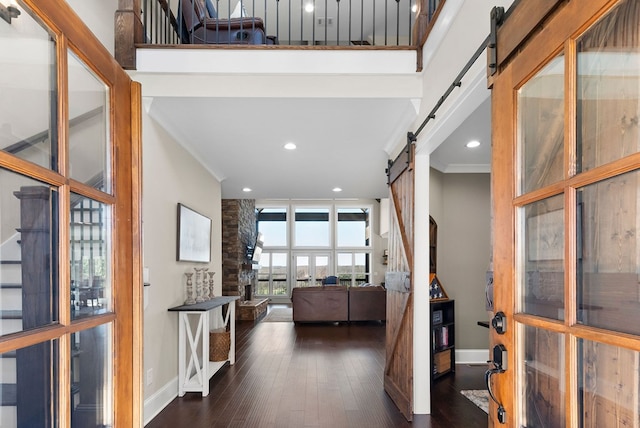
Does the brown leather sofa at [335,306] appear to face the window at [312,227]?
yes

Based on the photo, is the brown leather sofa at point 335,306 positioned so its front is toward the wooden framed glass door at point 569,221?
no

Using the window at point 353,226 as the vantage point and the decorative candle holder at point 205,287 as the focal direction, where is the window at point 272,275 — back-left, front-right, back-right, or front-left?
front-right

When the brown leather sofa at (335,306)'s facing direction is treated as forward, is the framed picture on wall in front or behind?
behind

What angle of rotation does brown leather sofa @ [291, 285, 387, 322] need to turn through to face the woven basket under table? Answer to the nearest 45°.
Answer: approximately 180°

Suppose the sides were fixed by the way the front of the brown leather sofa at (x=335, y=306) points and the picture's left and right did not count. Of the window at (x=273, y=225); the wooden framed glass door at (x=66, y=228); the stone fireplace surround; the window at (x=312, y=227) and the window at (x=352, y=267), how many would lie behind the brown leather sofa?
1

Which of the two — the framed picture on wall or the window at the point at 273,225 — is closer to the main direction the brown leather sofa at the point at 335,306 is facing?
the window

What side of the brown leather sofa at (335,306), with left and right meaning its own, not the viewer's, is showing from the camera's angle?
back

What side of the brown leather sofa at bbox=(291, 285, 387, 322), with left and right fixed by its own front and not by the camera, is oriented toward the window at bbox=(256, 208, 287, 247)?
front

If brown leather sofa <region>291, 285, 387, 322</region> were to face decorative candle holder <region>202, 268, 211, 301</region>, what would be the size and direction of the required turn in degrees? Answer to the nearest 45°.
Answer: approximately 180°

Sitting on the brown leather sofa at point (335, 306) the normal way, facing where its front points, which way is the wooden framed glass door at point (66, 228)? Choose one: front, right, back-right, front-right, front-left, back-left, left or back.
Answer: back

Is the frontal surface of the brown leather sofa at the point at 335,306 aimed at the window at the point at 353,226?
yes
